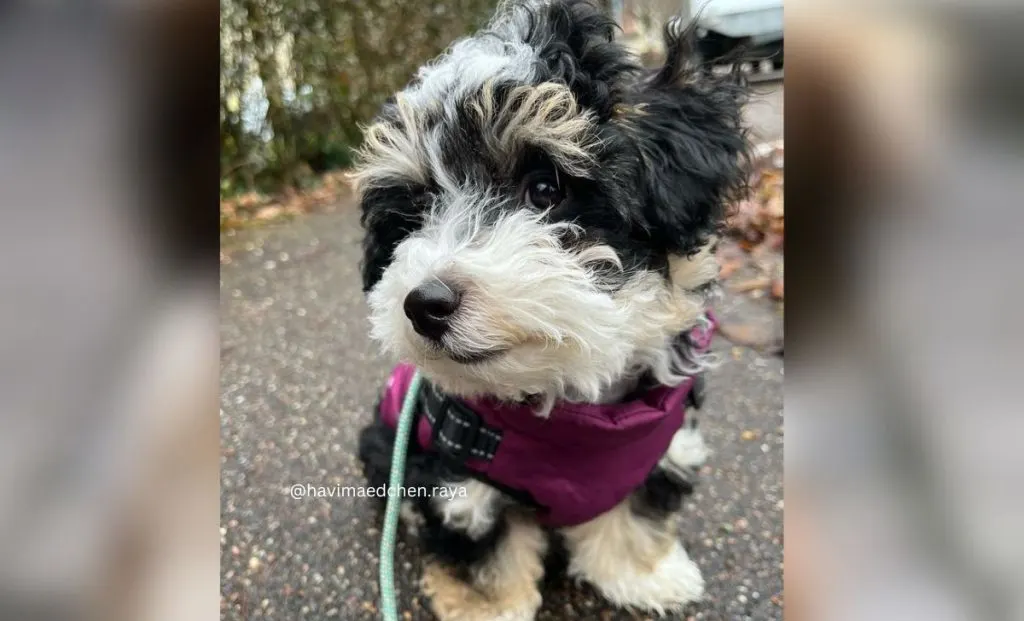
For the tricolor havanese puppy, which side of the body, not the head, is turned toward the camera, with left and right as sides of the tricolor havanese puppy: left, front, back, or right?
front

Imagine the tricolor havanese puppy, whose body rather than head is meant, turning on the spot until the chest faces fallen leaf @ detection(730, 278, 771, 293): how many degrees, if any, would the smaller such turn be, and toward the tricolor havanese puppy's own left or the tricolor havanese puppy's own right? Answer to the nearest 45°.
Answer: approximately 135° to the tricolor havanese puppy's own left

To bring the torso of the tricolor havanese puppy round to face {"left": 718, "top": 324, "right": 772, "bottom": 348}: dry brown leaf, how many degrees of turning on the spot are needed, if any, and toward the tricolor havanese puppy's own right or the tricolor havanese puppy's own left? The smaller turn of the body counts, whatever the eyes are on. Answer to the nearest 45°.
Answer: approximately 135° to the tricolor havanese puppy's own left

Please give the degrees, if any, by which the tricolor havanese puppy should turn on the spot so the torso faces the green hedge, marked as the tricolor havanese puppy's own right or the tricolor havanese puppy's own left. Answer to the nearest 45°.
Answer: approximately 135° to the tricolor havanese puppy's own right
